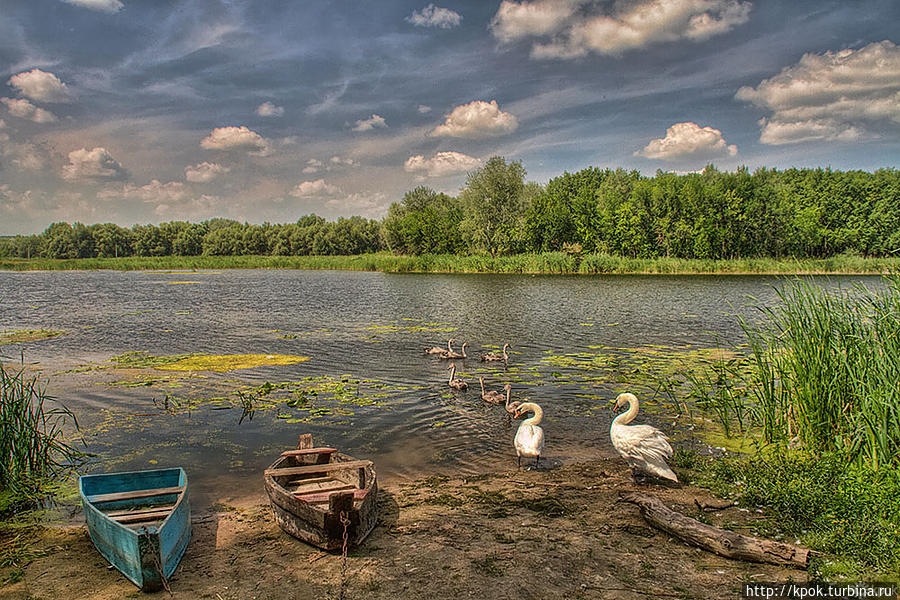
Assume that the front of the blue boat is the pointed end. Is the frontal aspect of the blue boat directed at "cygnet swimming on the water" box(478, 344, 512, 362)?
no

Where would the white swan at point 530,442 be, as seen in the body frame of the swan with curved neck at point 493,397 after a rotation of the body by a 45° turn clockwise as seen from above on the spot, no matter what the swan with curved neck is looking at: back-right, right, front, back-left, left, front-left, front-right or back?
back-left

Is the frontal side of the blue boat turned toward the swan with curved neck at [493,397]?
no

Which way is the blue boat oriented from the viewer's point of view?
toward the camera

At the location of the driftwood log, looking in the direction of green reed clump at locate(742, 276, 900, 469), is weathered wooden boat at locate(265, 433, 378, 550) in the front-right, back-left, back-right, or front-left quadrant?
back-left

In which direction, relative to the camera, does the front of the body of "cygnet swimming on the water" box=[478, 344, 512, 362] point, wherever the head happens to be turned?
to the viewer's right

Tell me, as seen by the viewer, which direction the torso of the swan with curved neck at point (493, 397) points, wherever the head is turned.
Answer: to the viewer's left

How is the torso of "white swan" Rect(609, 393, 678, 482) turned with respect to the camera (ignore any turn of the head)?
to the viewer's left
